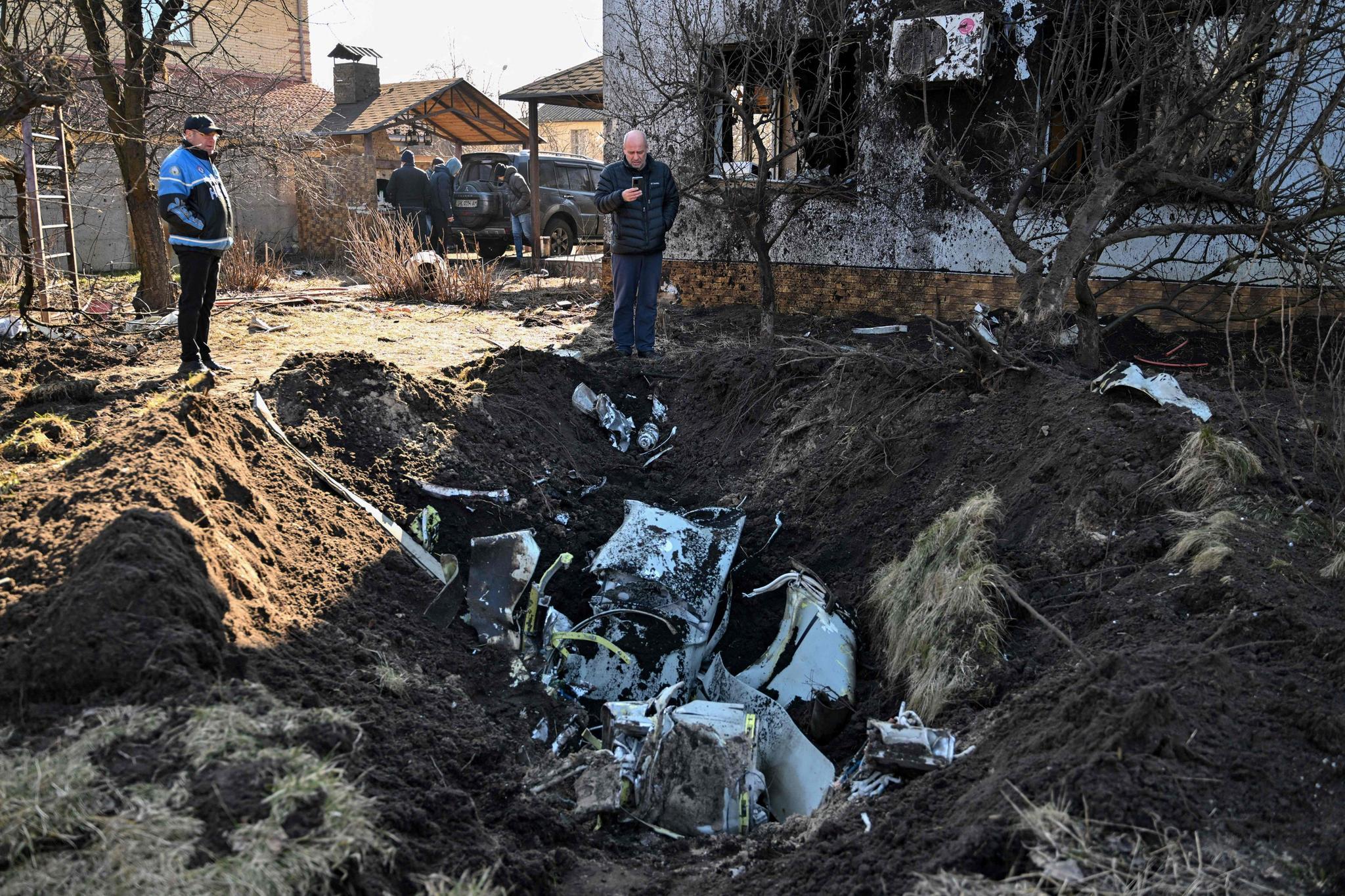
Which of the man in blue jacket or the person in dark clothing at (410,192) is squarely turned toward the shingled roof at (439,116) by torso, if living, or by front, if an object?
the person in dark clothing

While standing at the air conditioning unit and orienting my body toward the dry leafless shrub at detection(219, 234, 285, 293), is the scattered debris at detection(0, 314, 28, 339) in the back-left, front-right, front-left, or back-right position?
front-left

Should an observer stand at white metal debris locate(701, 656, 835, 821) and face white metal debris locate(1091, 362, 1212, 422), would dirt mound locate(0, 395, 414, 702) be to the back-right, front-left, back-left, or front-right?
back-left

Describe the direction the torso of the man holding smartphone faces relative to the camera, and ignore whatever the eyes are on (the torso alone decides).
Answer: toward the camera

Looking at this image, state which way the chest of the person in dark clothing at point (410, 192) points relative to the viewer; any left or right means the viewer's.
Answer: facing away from the viewer

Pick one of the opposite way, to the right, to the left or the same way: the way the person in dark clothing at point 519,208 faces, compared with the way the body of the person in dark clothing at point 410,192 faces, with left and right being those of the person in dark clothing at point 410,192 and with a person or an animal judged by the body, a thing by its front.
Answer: to the left

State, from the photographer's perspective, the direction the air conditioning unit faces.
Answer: facing the viewer

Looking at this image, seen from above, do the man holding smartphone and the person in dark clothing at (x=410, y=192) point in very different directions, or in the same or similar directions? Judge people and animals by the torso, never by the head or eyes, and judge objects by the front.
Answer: very different directions

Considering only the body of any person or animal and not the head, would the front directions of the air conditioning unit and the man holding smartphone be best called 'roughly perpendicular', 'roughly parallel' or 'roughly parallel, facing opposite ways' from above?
roughly parallel

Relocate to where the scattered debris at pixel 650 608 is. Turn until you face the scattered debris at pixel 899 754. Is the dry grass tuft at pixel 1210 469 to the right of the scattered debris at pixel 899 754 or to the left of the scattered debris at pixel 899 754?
left

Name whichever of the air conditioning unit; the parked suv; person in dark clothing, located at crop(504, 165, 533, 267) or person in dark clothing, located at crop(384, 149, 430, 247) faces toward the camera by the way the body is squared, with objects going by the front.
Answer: the air conditioning unit

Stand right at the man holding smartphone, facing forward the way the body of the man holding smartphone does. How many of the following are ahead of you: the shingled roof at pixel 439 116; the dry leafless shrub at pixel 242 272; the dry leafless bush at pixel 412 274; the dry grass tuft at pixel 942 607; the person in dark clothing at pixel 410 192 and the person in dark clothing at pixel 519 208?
1

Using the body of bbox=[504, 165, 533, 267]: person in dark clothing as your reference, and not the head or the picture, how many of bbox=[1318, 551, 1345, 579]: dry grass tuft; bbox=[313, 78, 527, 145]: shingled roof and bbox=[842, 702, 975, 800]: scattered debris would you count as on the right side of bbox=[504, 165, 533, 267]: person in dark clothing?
1
